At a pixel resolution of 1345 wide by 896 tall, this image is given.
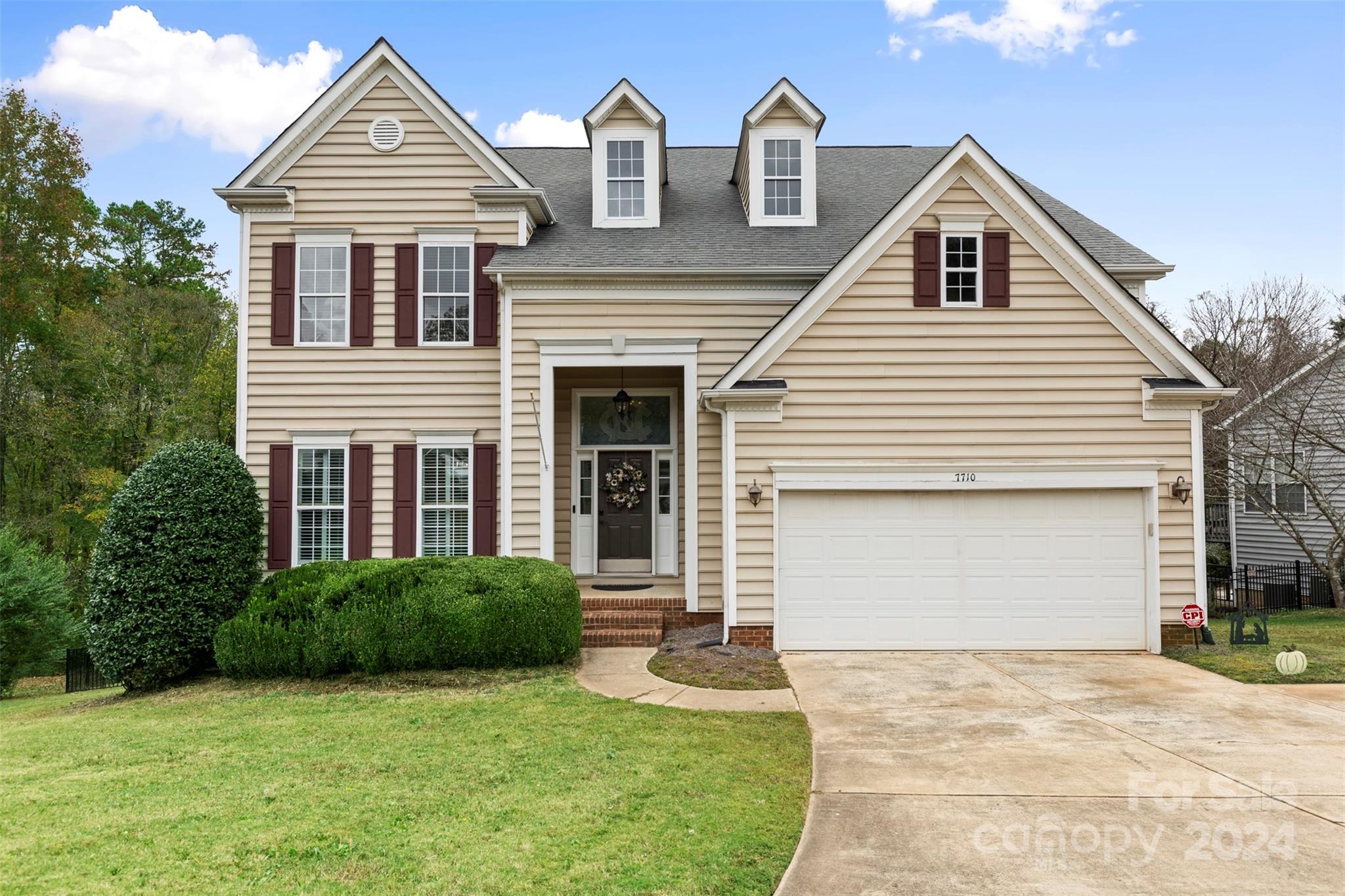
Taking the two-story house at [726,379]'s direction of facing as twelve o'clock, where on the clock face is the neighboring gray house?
The neighboring gray house is roughly at 8 o'clock from the two-story house.

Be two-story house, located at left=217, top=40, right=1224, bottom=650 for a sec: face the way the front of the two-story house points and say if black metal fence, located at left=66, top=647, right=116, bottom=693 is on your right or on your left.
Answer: on your right

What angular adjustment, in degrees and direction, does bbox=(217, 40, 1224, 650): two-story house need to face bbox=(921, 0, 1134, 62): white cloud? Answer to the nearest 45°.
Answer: approximately 135° to its left

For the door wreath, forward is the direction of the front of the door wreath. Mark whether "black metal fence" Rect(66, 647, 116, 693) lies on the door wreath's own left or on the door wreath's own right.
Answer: on the door wreath's own right

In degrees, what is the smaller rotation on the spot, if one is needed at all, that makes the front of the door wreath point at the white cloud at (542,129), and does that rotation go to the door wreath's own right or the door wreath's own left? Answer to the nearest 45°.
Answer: approximately 180°

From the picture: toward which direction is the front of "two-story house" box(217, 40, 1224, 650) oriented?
toward the camera

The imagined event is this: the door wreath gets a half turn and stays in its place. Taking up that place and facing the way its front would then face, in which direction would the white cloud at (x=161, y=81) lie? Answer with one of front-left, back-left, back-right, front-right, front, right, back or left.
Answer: front-left

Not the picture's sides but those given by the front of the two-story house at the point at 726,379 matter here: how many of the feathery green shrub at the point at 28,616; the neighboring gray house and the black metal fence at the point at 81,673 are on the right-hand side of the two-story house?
2

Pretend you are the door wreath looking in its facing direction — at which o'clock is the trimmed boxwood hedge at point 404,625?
The trimmed boxwood hedge is roughly at 1 o'clock from the door wreath.

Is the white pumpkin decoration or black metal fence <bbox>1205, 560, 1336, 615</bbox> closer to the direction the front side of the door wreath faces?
the white pumpkin decoration

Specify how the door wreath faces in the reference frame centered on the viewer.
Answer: facing the viewer

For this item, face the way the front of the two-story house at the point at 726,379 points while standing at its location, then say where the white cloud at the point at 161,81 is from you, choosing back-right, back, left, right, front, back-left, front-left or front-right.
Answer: back-right
